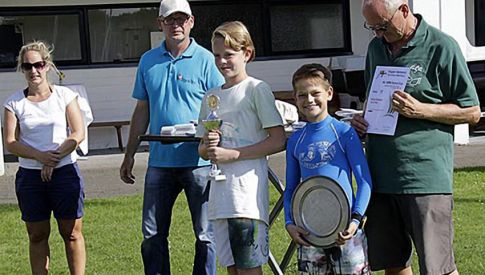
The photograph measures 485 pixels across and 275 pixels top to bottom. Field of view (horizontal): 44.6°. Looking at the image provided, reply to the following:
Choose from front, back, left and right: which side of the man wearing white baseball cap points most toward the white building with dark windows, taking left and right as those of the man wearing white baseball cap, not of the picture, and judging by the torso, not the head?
back

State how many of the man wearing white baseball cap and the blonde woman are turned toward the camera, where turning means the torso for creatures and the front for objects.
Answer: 2

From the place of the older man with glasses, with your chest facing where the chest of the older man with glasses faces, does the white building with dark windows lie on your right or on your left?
on your right

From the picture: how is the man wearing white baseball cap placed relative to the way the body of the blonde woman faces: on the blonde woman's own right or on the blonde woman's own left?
on the blonde woman's own left

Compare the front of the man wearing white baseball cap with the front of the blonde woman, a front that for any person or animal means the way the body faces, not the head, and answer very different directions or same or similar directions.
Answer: same or similar directions

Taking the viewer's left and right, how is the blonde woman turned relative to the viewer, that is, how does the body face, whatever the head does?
facing the viewer

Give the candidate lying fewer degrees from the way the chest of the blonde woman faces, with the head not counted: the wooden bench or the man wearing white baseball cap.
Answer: the man wearing white baseball cap

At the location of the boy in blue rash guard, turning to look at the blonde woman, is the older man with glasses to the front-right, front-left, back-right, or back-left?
back-right

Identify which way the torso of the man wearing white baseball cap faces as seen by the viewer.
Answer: toward the camera
